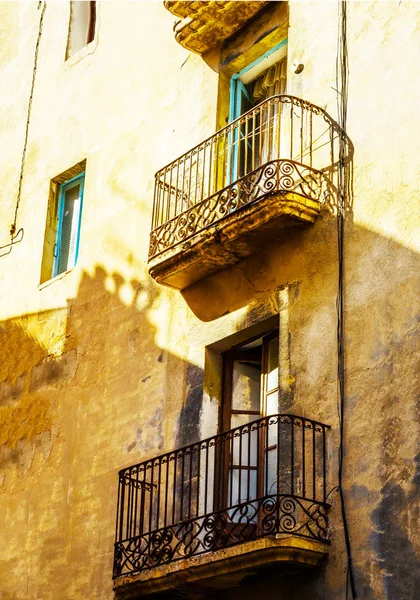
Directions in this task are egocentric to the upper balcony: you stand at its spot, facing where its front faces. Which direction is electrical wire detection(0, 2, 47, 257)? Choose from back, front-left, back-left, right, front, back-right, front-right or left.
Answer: right

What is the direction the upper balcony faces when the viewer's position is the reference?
facing the viewer and to the left of the viewer

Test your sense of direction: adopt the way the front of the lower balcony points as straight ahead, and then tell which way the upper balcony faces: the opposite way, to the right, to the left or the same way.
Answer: the same way

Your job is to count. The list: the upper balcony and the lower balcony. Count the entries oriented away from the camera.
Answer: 0

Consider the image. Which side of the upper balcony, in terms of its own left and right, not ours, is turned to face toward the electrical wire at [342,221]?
left
